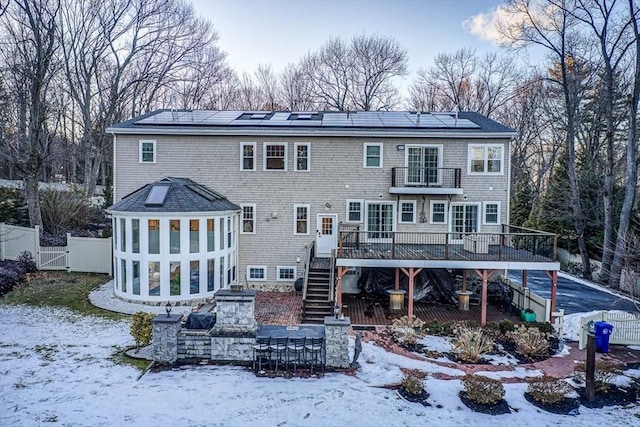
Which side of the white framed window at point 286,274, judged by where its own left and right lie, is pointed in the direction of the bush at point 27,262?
right

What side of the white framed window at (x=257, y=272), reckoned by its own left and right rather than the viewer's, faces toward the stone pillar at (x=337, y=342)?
front

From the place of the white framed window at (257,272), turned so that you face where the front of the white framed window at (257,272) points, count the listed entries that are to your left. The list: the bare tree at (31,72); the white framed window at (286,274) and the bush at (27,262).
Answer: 1

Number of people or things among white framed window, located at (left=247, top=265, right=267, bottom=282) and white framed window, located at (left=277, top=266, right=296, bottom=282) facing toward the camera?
2

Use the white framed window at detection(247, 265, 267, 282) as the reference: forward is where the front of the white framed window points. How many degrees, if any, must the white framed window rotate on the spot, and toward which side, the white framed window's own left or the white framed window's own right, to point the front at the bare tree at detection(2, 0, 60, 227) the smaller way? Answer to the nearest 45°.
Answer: approximately 135° to the white framed window's own right

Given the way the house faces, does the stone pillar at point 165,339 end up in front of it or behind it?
behind

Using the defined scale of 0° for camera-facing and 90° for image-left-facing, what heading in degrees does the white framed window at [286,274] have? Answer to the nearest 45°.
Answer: approximately 0°

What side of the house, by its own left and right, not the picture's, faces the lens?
back

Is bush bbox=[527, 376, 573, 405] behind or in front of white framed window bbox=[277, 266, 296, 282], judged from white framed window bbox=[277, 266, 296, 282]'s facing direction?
in front

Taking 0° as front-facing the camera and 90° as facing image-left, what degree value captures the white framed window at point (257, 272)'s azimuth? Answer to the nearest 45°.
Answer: approximately 0°

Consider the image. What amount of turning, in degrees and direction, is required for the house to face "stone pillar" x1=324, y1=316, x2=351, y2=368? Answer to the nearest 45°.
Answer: approximately 180°

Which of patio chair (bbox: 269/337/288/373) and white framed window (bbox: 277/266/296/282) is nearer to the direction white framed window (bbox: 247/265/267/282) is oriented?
the patio chair
